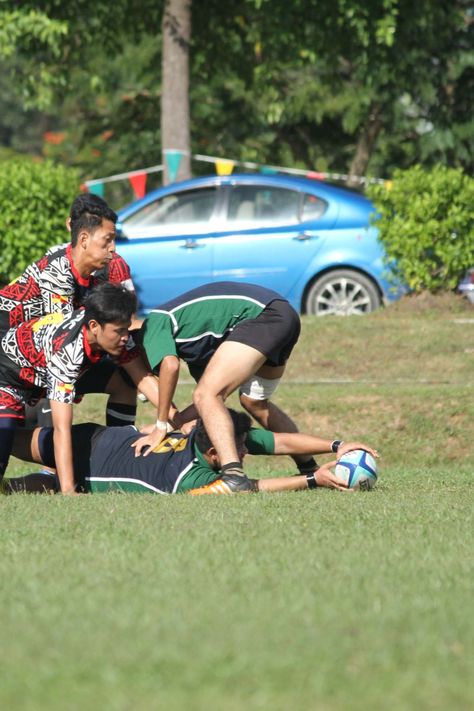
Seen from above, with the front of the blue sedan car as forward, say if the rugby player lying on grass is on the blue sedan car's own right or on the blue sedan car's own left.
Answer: on the blue sedan car's own left

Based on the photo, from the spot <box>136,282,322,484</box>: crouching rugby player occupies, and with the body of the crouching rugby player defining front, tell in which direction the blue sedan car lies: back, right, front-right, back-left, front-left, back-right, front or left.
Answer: right

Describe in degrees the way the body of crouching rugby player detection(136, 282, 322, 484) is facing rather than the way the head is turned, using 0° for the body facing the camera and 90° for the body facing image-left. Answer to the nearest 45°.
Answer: approximately 90°

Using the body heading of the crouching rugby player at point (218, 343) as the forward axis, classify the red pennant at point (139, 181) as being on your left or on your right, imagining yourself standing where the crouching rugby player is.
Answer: on your right

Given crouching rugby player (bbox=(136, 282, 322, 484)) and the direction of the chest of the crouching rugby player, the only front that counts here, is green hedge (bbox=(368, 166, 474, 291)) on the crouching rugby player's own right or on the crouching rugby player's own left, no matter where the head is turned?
on the crouching rugby player's own right

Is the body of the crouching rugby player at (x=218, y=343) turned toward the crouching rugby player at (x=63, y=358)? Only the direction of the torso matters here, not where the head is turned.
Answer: yes

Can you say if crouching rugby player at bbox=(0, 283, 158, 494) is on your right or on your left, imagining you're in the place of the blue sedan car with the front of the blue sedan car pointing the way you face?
on your left
